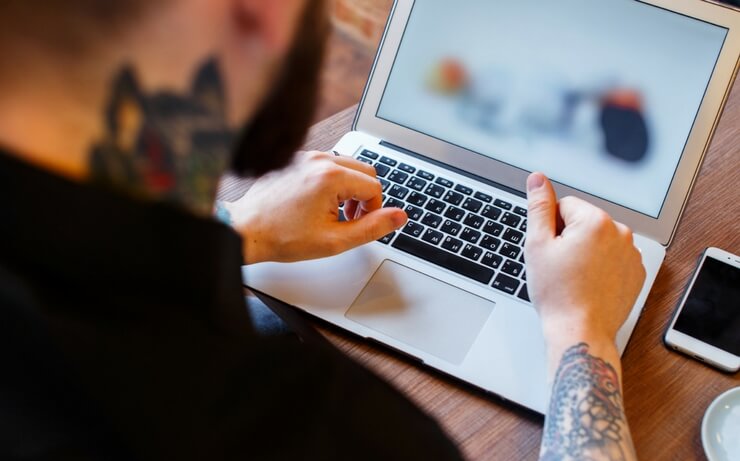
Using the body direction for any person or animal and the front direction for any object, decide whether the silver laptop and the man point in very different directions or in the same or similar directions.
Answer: very different directions

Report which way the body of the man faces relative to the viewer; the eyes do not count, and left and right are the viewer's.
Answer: facing away from the viewer and to the right of the viewer

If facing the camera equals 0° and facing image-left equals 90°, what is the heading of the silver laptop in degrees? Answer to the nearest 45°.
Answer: approximately 45°

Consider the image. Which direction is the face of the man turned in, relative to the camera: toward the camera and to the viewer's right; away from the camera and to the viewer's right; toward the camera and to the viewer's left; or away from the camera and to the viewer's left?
away from the camera and to the viewer's right
